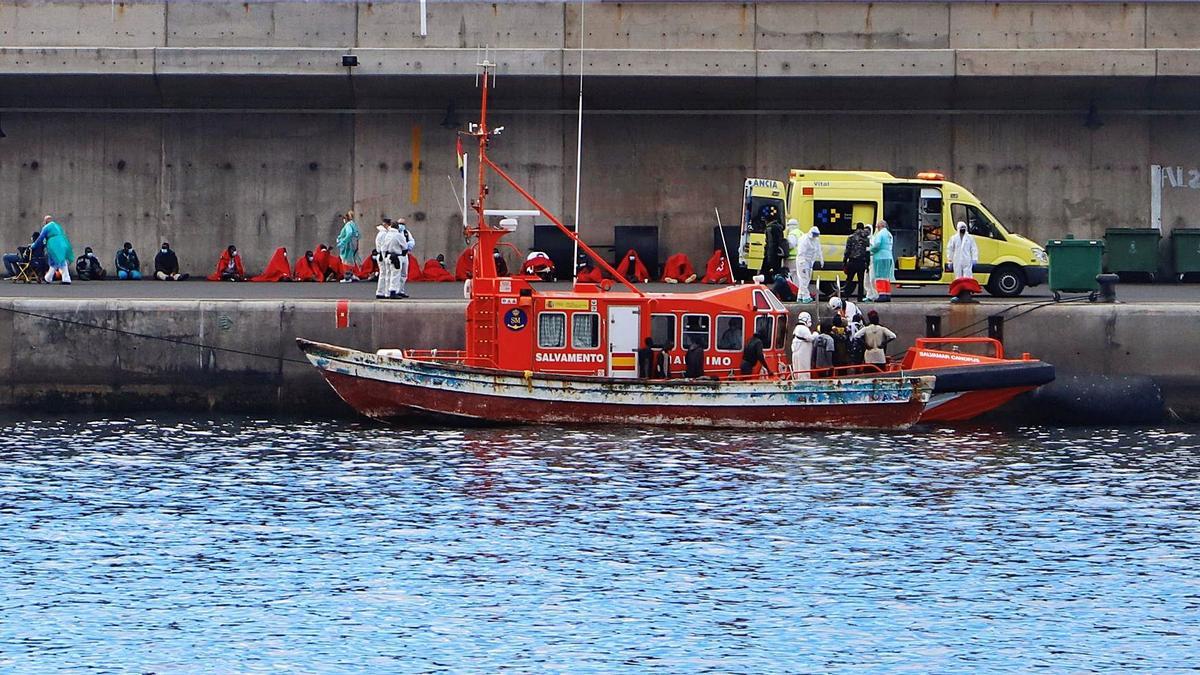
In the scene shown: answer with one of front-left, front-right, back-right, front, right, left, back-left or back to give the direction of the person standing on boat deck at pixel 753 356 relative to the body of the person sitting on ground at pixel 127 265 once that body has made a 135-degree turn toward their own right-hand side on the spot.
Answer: back

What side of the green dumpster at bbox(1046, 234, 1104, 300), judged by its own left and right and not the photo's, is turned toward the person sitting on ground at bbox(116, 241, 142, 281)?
right

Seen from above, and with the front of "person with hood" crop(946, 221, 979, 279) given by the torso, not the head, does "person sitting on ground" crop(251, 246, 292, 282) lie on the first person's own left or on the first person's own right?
on the first person's own right

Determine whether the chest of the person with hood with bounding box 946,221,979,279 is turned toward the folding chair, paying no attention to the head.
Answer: no

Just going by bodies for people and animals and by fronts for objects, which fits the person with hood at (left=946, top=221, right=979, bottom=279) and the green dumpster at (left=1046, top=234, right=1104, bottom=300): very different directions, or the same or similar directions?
same or similar directions

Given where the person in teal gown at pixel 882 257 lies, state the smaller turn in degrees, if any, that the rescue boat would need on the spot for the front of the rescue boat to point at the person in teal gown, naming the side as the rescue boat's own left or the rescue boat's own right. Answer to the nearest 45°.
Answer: approximately 45° to the rescue boat's own left

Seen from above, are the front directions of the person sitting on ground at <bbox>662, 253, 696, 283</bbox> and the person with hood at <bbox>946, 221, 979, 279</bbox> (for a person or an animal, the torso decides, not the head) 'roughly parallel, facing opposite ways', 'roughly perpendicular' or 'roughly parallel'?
roughly parallel

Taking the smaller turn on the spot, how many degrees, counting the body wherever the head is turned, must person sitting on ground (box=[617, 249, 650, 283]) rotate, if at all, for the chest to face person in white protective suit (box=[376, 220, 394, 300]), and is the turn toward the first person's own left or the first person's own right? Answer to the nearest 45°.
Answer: approximately 45° to the first person's own right

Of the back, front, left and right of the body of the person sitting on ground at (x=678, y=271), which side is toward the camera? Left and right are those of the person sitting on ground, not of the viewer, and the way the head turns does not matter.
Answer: front

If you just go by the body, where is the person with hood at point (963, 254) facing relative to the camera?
toward the camera

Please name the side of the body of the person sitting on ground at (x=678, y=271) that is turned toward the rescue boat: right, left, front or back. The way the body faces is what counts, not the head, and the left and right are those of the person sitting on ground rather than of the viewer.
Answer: front

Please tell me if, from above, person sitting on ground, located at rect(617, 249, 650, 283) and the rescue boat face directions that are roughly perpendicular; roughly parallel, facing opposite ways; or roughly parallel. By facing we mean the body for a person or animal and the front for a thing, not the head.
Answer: roughly perpendicular

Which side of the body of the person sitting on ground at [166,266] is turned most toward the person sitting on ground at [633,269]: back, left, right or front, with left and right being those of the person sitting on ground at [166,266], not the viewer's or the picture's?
left

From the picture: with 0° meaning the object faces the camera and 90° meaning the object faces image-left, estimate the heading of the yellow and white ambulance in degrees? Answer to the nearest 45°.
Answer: approximately 270°

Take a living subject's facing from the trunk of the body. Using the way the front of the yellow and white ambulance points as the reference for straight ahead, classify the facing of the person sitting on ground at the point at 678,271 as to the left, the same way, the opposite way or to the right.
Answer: to the right
